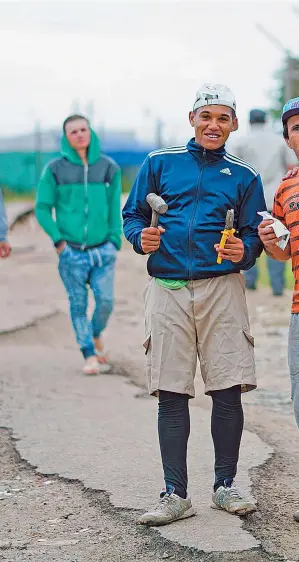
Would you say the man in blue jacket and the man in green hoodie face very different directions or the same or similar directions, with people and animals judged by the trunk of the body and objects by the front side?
same or similar directions

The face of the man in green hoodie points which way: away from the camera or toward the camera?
toward the camera

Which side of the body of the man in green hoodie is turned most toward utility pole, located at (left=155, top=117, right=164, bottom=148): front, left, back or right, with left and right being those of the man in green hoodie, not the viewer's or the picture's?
back

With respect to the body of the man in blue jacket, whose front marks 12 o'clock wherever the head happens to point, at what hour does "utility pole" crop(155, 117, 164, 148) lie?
The utility pole is roughly at 6 o'clock from the man in blue jacket.

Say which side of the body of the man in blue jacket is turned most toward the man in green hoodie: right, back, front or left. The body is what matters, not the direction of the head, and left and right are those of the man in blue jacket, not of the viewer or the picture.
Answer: back

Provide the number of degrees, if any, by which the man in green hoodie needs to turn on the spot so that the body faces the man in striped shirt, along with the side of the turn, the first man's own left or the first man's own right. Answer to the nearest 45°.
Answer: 0° — they already face them

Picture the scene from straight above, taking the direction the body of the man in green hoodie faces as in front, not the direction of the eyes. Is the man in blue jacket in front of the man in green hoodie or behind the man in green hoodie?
in front

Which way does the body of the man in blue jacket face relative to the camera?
toward the camera

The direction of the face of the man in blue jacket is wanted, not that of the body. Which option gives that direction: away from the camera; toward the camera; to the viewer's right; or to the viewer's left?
toward the camera

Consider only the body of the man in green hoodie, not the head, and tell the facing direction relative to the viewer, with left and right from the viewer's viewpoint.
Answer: facing the viewer

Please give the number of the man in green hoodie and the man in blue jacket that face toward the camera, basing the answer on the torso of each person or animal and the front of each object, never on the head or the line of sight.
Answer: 2
